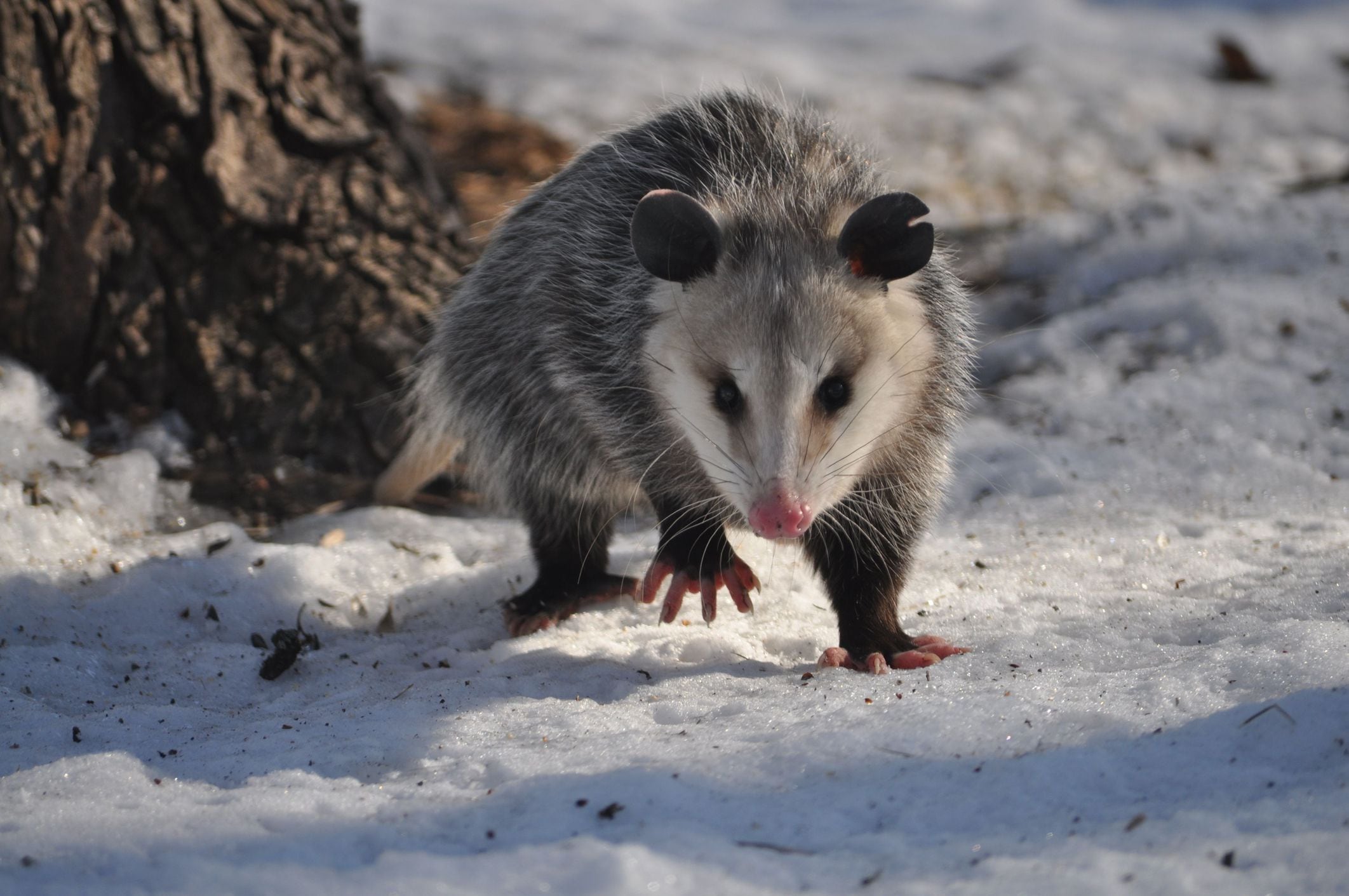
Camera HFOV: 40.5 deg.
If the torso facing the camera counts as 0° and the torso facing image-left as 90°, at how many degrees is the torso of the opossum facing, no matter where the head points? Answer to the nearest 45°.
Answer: approximately 315°

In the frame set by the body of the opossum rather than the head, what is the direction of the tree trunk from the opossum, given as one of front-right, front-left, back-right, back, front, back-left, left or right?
back
